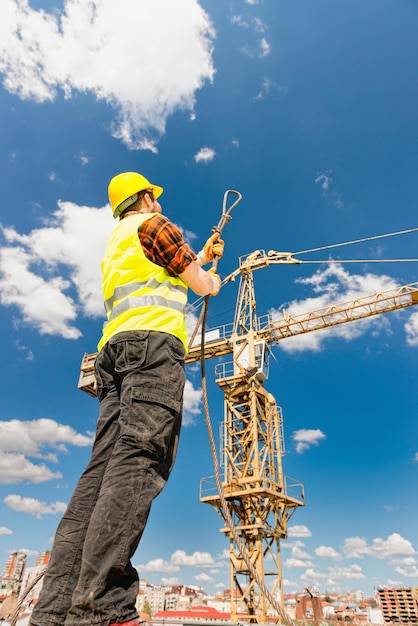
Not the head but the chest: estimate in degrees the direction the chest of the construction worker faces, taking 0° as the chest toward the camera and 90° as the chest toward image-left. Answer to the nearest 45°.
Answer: approximately 225°

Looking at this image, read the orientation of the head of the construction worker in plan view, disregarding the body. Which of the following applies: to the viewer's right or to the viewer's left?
to the viewer's right
